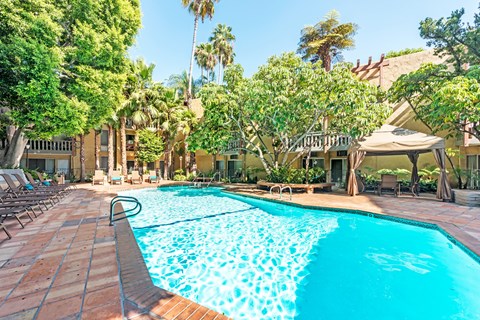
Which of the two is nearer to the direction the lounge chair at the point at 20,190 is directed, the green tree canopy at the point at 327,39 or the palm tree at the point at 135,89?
the green tree canopy

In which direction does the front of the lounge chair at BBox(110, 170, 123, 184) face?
toward the camera

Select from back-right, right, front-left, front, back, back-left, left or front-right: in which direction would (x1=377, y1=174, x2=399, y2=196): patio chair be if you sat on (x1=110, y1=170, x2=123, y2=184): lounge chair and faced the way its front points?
front-left

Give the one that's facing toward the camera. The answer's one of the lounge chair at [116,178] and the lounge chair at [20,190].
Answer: the lounge chair at [116,178]

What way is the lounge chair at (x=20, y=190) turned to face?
to the viewer's right

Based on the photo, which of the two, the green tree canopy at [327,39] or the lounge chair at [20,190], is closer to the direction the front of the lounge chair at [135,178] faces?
the lounge chair

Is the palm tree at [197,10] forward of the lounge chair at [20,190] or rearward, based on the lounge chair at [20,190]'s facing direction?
forward

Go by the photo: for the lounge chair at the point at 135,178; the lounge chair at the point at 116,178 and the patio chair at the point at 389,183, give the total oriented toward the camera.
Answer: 2
